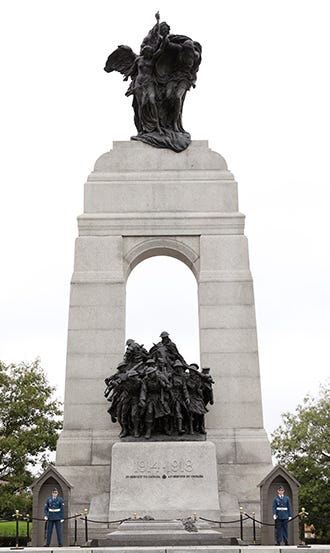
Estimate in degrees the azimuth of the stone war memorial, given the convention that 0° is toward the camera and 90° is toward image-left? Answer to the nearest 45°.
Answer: approximately 0°

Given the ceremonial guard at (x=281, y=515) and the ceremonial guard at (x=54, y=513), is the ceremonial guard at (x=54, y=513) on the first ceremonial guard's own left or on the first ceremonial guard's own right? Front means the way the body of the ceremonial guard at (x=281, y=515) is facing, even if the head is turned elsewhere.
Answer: on the first ceremonial guard's own right

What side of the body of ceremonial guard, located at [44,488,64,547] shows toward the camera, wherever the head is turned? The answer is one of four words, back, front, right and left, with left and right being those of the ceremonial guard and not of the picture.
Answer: front

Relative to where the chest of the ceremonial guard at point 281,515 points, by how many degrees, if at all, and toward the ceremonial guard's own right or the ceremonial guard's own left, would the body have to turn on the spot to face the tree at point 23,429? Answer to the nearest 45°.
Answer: approximately 135° to the ceremonial guard's own right

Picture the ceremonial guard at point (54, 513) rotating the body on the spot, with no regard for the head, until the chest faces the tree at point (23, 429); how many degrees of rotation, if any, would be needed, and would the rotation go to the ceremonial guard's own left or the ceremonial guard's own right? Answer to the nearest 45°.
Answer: approximately 180°

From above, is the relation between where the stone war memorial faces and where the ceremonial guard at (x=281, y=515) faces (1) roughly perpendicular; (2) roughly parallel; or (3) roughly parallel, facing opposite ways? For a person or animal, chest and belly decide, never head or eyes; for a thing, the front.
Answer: roughly parallel

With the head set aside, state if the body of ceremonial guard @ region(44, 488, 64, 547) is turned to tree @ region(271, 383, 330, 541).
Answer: no

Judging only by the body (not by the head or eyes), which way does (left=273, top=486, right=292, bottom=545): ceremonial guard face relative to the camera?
toward the camera

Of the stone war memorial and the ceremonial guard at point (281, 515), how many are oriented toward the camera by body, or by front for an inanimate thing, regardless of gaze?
2

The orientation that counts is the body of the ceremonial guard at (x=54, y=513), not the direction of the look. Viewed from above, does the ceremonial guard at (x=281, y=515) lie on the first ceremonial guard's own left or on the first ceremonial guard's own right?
on the first ceremonial guard's own left

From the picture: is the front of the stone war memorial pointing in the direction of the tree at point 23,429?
no
